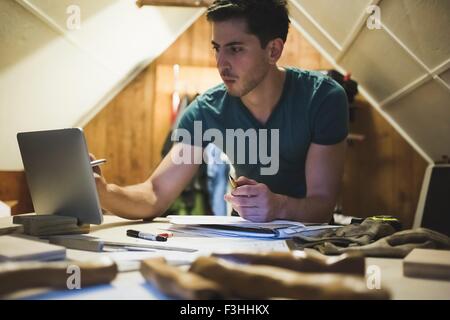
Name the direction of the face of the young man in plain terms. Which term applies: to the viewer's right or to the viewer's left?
to the viewer's left

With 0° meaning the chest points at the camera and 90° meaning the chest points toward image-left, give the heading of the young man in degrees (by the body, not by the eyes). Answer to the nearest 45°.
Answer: approximately 45°
